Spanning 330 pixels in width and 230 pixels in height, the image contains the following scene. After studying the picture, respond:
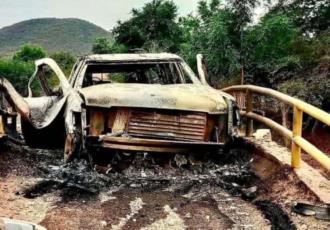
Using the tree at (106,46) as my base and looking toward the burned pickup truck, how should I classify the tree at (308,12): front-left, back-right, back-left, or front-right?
front-left

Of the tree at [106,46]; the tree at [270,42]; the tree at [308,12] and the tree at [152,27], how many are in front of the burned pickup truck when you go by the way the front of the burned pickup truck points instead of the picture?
0

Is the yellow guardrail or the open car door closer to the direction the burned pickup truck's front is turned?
the yellow guardrail

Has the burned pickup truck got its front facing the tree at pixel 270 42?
no

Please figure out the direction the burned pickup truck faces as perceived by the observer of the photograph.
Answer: facing the viewer

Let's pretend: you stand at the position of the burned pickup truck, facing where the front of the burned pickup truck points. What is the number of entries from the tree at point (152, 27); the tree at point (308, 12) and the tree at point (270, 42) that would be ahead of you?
0

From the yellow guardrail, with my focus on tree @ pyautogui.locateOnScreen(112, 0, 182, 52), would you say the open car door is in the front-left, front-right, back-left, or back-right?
front-left

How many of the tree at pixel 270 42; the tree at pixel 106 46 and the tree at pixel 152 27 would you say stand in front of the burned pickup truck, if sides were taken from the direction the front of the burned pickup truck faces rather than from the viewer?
0

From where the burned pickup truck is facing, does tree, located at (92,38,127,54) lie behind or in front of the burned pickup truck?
behind

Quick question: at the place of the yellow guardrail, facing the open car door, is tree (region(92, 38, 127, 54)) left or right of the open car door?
right

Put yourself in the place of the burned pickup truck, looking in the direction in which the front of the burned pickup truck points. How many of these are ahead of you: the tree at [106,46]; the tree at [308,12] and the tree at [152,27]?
0

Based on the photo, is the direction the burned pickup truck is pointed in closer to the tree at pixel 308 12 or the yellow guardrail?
the yellow guardrail

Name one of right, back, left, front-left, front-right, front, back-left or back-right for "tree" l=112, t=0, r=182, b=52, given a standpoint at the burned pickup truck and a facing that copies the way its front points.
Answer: back
